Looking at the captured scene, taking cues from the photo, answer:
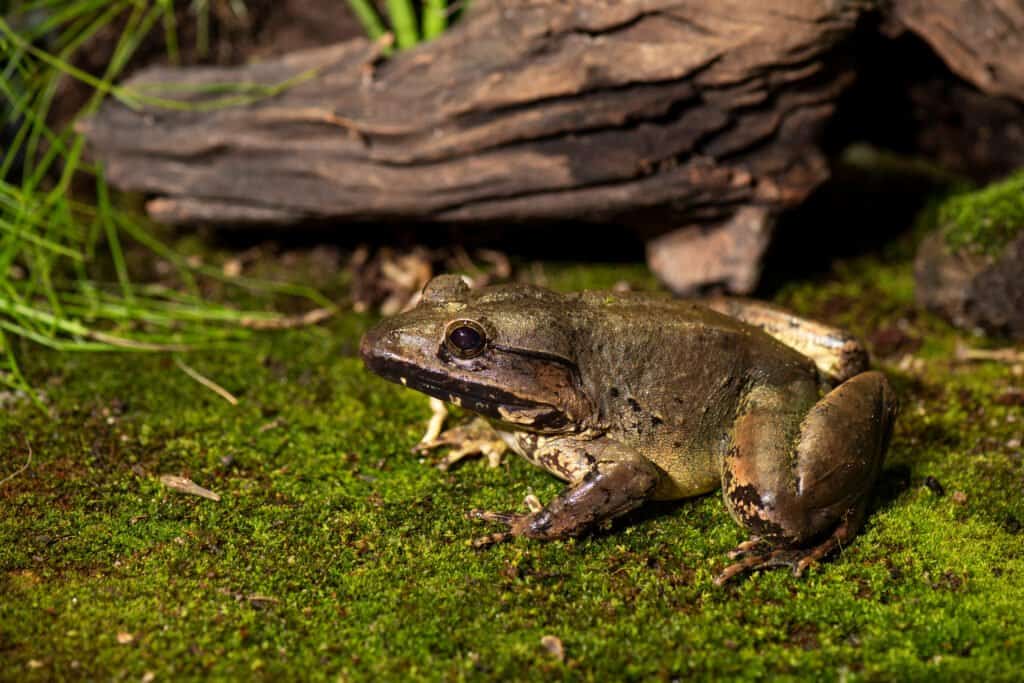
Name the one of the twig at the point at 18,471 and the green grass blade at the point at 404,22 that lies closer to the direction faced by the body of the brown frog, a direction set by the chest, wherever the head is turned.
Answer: the twig

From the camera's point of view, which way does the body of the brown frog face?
to the viewer's left

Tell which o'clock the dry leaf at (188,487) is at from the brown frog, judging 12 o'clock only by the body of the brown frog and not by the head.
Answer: The dry leaf is roughly at 12 o'clock from the brown frog.

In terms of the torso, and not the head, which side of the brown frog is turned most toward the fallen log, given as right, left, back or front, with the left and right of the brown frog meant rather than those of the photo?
right

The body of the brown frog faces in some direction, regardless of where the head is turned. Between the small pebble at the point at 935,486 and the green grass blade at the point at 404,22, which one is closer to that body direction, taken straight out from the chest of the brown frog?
the green grass blade

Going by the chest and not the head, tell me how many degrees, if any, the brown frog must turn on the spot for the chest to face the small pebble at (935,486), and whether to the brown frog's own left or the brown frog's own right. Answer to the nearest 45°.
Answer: approximately 180°

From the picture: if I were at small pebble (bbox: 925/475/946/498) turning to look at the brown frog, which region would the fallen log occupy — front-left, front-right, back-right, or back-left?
front-right

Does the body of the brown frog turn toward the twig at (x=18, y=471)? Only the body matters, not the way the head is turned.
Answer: yes

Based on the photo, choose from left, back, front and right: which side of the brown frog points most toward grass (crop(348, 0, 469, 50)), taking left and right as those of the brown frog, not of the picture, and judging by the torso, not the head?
right
